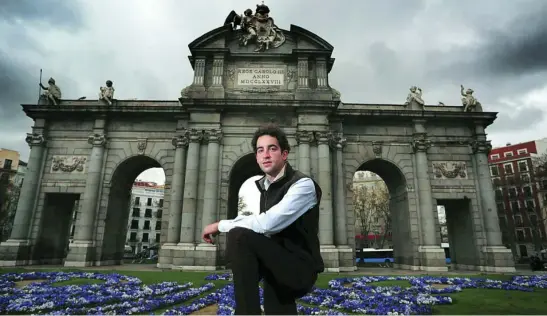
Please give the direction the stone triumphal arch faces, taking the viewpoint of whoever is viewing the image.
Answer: facing the viewer

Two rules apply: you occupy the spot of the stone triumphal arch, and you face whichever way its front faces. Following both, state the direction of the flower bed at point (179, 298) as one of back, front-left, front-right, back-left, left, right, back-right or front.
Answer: front

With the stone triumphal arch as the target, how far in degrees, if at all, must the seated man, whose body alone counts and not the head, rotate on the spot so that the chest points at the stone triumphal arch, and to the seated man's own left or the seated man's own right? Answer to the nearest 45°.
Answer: approximately 135° to the seated man's own right

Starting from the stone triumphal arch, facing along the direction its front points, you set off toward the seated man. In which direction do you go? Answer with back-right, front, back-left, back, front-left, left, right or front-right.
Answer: front

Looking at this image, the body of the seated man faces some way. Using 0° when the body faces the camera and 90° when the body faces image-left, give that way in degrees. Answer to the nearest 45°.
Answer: approximately 45°

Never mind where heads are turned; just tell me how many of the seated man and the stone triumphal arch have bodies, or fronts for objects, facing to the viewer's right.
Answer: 0
